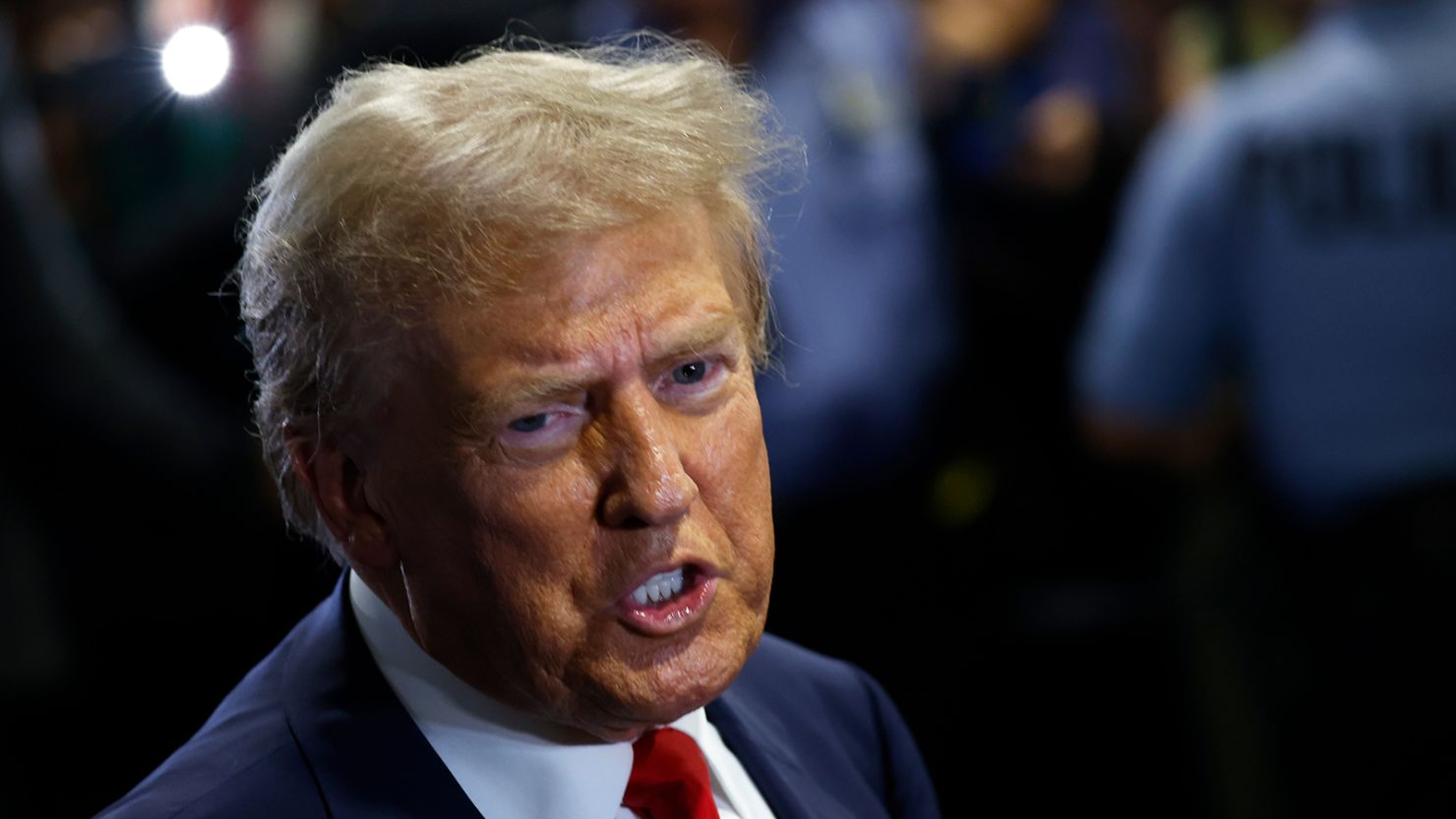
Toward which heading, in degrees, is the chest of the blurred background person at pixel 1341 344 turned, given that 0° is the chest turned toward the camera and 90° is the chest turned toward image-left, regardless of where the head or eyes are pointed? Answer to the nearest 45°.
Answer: approximately 180°
